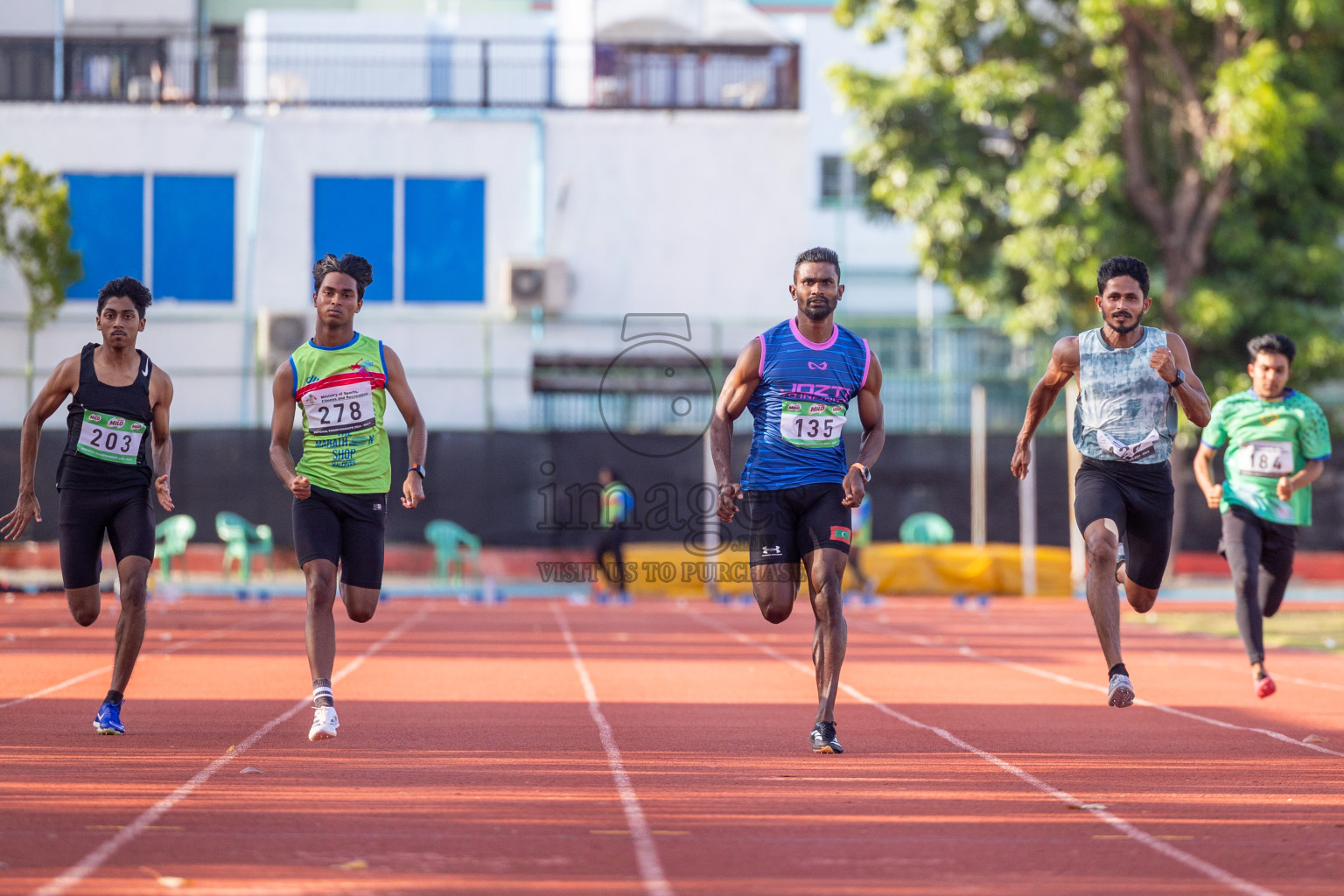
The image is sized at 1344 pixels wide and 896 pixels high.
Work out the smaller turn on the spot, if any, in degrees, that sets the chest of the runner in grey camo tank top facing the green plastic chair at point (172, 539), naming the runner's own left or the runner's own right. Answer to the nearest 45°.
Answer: approximately 135° to the runner's own right

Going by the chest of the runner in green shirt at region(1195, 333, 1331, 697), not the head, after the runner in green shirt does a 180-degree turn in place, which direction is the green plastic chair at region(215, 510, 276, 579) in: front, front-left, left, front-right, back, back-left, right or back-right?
front-left

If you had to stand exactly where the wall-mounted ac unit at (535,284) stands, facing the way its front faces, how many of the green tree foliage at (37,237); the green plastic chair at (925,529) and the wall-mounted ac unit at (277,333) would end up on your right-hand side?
2

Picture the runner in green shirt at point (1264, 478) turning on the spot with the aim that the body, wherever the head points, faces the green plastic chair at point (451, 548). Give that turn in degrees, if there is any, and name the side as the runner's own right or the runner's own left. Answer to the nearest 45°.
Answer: approximately 135° to the runner's own right

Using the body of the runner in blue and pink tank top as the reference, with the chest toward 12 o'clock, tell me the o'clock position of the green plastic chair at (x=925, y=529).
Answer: The green plastic chair is roughly at 6 o'clock from the runner in blue and pink tank top.
